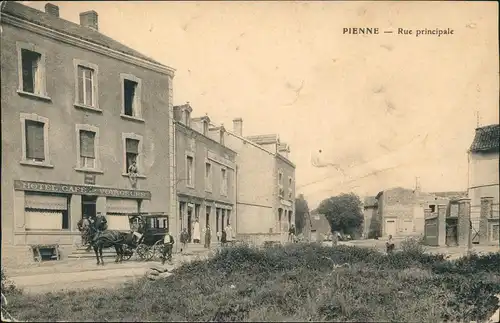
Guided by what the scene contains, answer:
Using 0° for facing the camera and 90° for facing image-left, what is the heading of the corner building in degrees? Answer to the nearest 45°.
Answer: approximately 315°

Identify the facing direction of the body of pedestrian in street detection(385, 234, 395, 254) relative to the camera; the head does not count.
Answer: toward the camera

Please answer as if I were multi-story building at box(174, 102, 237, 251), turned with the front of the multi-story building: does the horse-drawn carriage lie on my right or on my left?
on my right

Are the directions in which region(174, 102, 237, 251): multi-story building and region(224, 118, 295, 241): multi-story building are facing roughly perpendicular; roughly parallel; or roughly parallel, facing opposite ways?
roughly parallel

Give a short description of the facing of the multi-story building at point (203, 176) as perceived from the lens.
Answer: facing the viewer and to the right of the viewer

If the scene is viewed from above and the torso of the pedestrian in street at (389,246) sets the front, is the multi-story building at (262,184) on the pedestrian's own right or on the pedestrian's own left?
on the pedestrian's own right

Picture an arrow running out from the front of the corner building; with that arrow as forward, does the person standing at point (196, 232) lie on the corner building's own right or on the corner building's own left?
on the corner building's own left

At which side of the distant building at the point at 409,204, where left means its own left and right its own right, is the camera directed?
front
